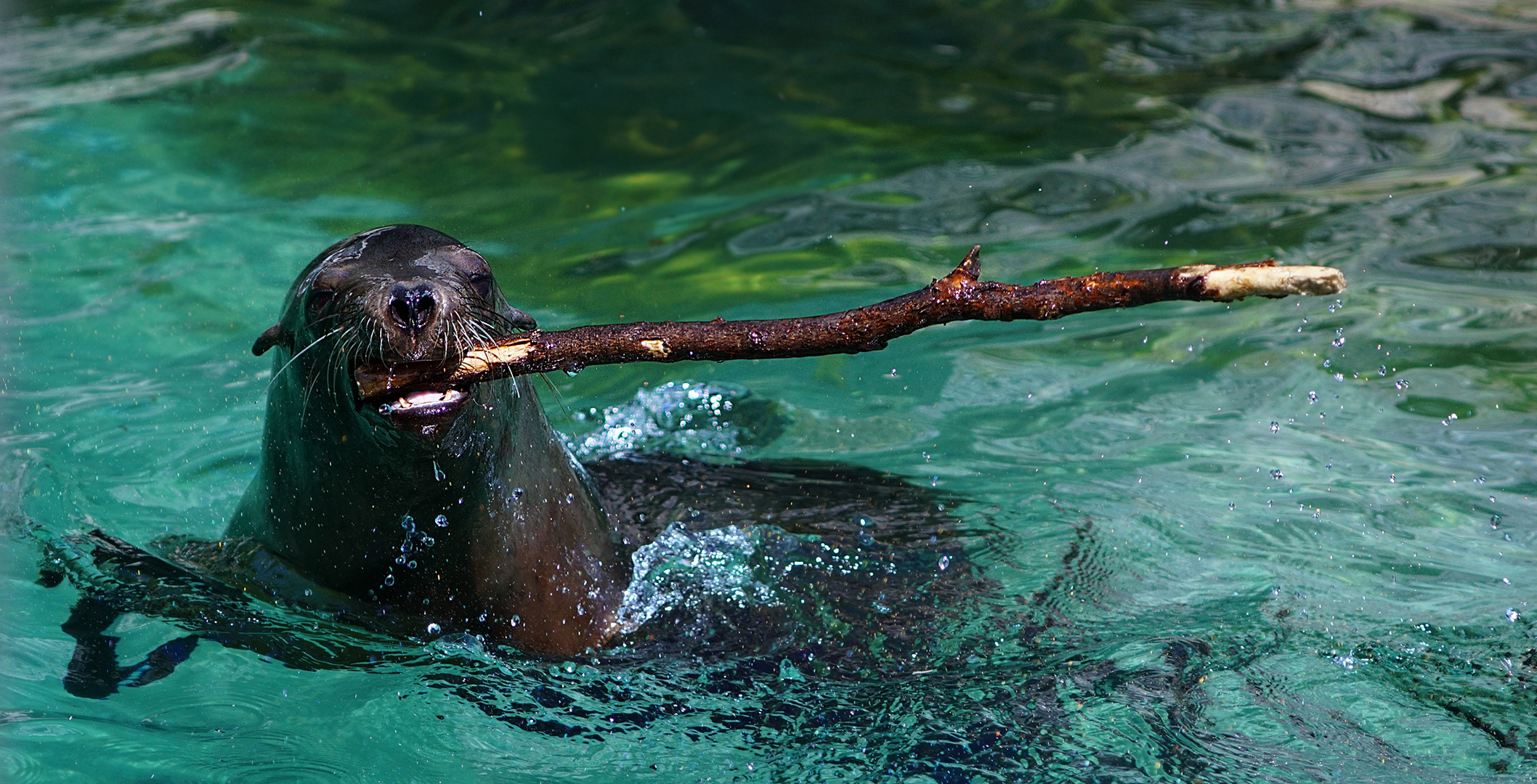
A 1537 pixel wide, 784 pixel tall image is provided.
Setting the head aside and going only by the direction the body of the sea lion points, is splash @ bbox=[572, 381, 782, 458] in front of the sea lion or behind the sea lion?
behind

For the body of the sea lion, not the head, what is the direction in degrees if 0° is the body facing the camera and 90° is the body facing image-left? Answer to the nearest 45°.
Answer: approximately 0°

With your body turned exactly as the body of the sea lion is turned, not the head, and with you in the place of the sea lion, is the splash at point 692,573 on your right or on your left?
on your left
